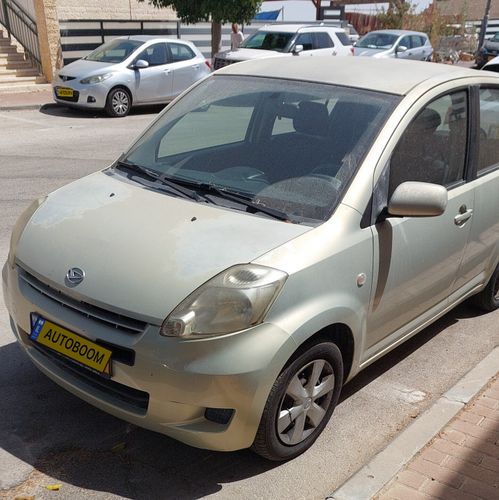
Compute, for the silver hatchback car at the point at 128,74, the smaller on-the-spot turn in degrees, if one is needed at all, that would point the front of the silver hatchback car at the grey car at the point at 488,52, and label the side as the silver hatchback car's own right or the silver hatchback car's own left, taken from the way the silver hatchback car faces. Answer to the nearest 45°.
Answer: approximately 180°

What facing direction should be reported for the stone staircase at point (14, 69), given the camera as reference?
facing the viewer and to the right of the viewer

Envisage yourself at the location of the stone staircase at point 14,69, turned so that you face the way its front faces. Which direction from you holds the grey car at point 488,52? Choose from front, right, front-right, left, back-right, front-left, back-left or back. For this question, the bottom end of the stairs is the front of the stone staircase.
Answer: front-left

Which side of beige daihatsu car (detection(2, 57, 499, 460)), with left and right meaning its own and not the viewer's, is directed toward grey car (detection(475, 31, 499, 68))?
back

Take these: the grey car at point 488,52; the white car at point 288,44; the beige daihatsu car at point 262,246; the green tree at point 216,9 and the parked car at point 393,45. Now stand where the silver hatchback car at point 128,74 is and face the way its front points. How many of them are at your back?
4

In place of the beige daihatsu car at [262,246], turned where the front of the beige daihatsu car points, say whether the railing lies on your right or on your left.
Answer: on your right

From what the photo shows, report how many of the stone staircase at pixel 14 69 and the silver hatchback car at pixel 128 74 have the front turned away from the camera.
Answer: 0

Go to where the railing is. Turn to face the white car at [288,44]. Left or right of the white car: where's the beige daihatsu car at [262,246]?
right

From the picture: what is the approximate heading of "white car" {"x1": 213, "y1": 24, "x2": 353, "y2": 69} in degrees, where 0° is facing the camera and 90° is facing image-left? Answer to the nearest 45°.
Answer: approximately 45°

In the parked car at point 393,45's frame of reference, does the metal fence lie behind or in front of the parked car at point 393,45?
in front

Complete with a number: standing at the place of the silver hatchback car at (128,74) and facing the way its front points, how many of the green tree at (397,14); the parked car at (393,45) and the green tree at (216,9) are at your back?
3

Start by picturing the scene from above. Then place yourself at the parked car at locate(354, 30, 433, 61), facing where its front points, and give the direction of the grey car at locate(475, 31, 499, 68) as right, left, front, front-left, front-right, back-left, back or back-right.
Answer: back
